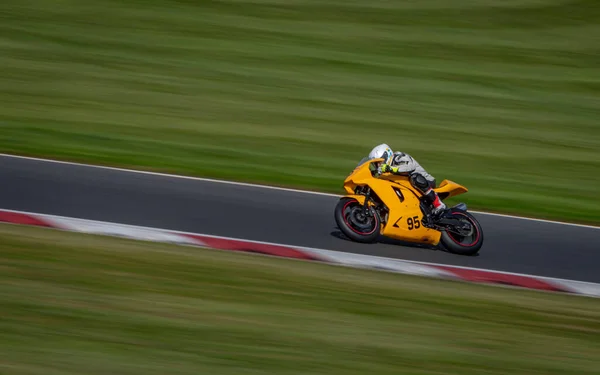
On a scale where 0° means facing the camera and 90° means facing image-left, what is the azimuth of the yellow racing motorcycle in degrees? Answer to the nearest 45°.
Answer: approximately 90°

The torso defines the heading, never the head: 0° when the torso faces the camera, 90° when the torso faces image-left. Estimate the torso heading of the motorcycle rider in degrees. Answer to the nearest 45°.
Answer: approximately 90°
